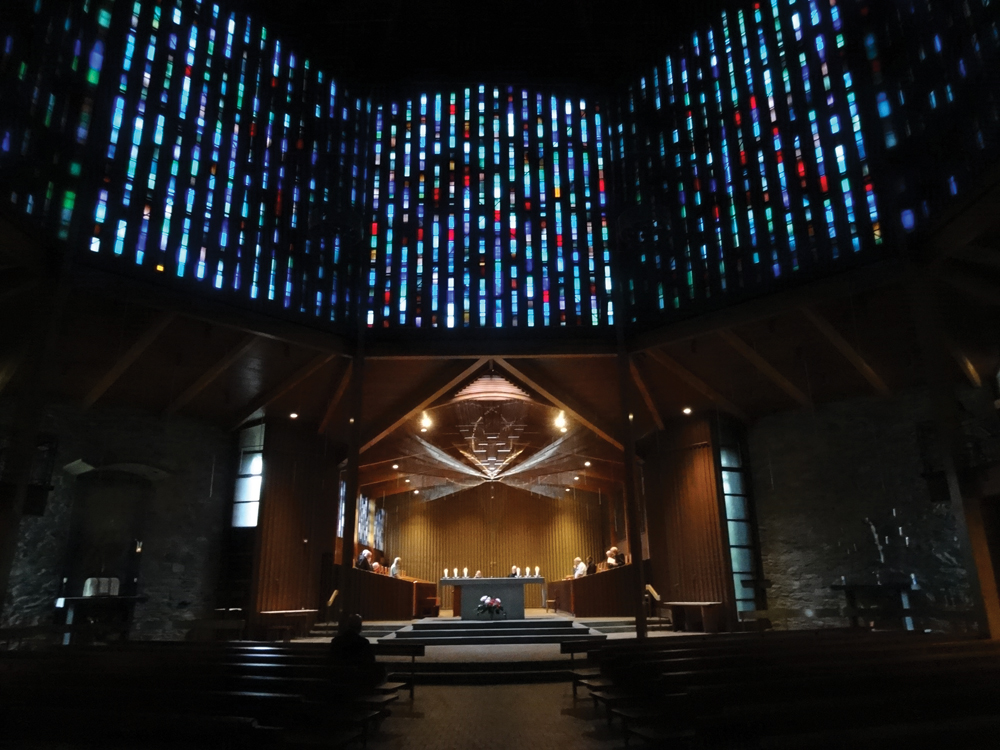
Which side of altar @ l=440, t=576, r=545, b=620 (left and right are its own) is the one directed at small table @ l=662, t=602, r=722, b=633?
left

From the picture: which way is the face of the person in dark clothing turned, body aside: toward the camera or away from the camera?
away from the camera

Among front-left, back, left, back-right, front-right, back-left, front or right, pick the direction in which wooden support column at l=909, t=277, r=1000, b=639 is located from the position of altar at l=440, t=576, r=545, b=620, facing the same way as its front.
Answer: front-left

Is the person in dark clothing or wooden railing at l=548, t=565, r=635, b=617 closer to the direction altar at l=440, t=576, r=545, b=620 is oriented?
the person in dark clothing

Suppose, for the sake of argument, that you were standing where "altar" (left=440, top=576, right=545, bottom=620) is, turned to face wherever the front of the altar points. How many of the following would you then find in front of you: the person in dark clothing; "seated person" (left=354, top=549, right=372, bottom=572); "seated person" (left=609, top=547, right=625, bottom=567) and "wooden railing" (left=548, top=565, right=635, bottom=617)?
1

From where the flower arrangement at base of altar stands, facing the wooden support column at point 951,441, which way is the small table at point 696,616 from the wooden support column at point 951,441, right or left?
left

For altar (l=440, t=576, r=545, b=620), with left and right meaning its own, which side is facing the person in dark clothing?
front

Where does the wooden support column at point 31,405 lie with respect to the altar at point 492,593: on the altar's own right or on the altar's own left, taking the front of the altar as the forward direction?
on the altar's own right

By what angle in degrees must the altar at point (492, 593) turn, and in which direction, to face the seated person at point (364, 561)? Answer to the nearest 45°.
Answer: approximately 135° to its right

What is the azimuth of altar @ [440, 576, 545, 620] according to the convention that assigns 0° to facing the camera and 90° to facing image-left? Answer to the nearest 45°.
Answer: approximately 0°

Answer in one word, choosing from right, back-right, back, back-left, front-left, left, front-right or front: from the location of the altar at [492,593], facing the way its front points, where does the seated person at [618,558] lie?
back-left

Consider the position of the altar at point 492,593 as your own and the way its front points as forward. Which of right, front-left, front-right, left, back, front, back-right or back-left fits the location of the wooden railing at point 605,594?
back-left
